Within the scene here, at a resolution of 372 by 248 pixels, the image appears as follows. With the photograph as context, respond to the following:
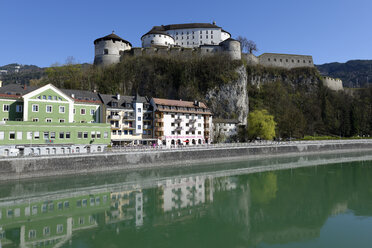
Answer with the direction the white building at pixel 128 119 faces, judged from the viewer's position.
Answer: facing the viewer

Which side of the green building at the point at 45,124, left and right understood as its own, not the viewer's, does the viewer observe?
front
